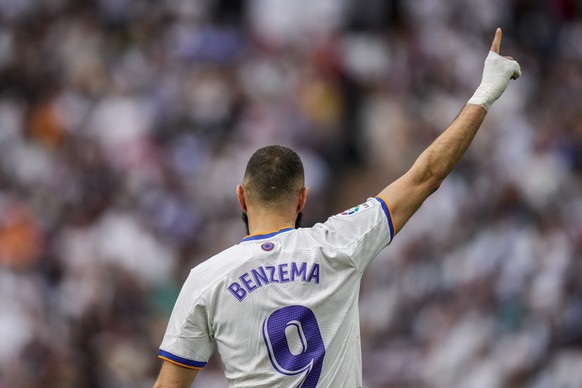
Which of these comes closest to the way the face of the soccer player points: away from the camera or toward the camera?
away from the camera

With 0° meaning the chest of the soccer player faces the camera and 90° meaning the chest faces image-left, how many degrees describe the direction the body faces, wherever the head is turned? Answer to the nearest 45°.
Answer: approximately 180°
